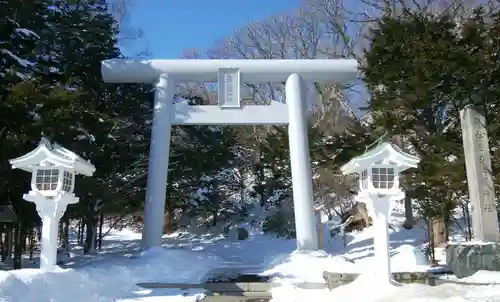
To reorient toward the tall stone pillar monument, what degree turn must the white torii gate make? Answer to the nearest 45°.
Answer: approximately 45° to its left

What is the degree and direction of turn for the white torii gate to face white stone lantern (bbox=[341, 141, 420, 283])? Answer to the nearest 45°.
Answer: approximately 45° to its left

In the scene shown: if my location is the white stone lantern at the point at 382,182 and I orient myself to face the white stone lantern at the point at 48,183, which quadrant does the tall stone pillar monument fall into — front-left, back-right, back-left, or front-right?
back-right

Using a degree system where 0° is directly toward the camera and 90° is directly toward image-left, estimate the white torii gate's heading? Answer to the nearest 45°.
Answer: approximately 0°
